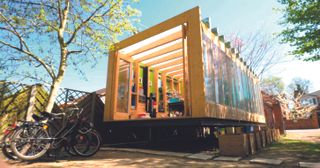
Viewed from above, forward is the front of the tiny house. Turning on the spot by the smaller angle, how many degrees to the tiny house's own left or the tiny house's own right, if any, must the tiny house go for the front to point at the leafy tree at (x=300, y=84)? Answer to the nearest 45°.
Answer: approximately 180°

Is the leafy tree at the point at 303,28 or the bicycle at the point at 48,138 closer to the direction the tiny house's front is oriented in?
the bicycle

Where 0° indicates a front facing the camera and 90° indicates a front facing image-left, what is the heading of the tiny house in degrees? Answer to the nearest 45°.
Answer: approximately 45°

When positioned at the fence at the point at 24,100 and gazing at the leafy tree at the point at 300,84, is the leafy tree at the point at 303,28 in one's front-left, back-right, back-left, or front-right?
front-right

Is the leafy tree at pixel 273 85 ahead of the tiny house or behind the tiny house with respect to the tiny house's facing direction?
behind

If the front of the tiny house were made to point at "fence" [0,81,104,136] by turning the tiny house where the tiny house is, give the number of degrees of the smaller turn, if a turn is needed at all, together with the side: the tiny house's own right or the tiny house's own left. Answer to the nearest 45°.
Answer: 0° — it already faces it

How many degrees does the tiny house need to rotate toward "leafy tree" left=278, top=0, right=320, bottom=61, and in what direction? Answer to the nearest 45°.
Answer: approximately 135° to its left

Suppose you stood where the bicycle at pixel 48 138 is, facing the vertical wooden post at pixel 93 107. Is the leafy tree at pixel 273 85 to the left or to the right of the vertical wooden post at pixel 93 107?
right

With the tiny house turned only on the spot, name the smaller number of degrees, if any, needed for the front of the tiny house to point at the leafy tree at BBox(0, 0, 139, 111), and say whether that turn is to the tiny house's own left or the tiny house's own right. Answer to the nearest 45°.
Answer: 0° — it already faces it
